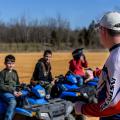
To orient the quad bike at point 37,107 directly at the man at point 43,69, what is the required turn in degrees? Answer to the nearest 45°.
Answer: approximately 135° to its left

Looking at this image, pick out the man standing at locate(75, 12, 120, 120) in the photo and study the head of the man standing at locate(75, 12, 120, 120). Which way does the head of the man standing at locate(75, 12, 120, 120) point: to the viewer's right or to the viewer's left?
to the viewer's left

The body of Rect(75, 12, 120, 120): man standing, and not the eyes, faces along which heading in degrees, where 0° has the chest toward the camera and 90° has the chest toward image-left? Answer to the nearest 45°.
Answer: approximately 135°

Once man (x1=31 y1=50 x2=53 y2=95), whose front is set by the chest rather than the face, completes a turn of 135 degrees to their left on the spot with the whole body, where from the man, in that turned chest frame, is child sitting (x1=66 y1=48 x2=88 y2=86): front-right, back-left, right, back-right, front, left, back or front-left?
front-right

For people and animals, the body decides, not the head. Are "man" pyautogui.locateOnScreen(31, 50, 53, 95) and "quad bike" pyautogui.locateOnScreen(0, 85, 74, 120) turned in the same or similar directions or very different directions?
same or similar directions

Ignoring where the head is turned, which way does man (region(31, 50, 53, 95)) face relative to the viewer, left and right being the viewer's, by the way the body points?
facing the viewer and to the right of the viewer

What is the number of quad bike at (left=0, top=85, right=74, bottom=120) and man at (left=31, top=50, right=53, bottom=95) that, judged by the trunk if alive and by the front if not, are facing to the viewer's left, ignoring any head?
0

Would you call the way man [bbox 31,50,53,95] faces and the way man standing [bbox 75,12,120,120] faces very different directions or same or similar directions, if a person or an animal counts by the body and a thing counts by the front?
very different directions

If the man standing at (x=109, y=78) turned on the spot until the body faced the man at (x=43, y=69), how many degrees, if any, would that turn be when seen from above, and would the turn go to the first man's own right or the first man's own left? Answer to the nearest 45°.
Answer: approximately 45° to the first man's own right

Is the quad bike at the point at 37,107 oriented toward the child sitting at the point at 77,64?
no
